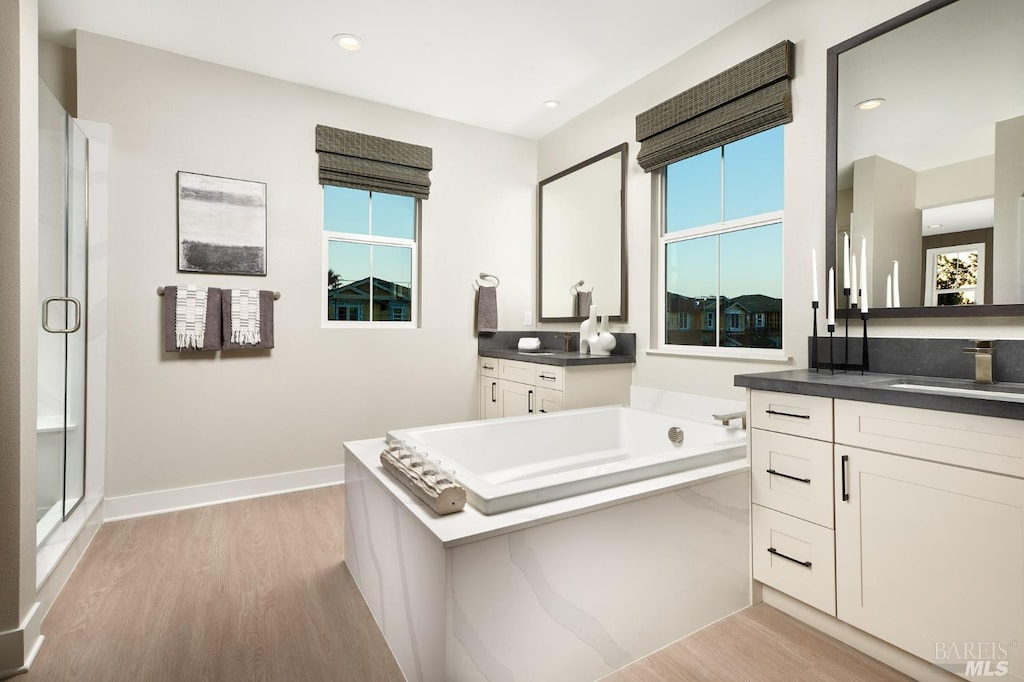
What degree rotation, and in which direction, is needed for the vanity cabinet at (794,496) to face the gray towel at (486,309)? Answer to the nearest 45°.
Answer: approximately 90° to its right

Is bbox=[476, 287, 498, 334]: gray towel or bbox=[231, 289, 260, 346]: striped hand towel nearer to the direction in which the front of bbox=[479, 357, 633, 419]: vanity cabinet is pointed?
the striped hand towel

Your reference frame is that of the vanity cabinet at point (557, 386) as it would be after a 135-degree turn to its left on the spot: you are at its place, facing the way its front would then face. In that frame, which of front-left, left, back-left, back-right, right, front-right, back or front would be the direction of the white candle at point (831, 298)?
front-right

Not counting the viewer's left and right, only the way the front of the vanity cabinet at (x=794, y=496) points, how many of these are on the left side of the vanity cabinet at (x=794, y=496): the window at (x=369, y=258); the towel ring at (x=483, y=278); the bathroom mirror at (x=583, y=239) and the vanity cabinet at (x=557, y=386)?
0

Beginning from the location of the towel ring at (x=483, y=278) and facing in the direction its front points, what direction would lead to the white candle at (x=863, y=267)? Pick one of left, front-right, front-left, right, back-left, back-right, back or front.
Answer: front

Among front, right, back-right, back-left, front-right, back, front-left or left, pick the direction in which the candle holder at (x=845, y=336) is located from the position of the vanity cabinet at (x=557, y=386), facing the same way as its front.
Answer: left

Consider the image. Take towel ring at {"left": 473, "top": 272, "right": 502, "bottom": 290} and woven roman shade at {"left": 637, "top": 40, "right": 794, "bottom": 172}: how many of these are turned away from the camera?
0

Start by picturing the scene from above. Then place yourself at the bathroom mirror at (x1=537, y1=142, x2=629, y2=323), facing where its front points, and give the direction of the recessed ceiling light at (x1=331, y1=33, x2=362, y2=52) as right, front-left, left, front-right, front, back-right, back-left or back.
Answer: front

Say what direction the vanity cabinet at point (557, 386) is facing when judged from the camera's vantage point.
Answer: facing the viewer and to the left of the viewer

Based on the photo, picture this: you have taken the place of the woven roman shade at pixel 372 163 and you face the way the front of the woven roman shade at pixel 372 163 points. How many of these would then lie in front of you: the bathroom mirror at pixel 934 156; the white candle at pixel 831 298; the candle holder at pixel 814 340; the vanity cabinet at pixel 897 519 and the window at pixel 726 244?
5

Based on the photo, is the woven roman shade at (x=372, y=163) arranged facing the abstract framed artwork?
no

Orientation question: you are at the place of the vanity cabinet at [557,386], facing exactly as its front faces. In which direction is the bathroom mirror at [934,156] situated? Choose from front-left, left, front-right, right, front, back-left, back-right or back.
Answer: left
